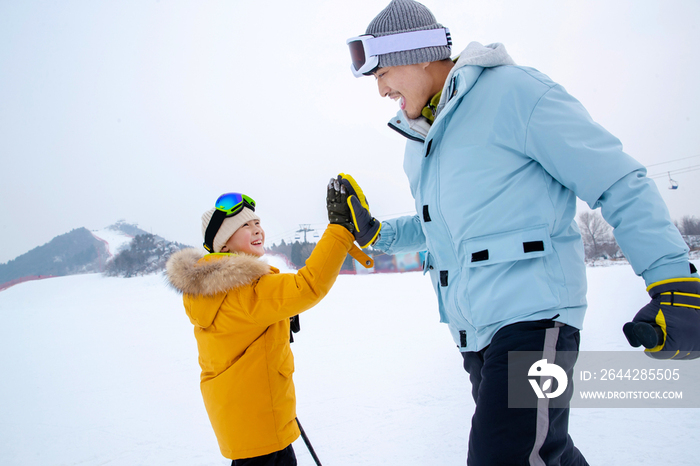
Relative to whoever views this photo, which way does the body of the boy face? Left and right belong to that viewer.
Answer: facing to the right of the viewer

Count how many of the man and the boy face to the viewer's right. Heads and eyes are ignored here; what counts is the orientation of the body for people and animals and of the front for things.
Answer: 1

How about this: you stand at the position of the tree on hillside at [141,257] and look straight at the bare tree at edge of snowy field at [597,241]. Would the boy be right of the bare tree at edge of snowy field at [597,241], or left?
right

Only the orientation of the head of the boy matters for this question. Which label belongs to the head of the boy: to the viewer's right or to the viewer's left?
to the viewer's right

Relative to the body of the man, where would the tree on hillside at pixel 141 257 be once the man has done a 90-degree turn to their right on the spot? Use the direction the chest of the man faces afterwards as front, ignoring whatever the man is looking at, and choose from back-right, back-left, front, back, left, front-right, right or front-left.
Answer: front

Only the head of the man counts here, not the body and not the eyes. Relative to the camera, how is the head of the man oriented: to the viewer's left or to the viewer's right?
to the viewer's left

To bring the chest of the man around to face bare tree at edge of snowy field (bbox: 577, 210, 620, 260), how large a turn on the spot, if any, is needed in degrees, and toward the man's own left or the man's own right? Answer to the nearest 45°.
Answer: approximately 135° to the man's own right

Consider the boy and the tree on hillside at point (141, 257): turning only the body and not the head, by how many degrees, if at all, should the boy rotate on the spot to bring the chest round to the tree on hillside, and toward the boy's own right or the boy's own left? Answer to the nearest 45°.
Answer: approximately 90° to the boy's own left

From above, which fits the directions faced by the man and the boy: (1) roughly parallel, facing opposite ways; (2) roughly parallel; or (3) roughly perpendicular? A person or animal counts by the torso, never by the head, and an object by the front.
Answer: roughly parallel, facing opposite ways

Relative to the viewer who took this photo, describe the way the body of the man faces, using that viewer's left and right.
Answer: facing the viewer and to the left of the viewer
